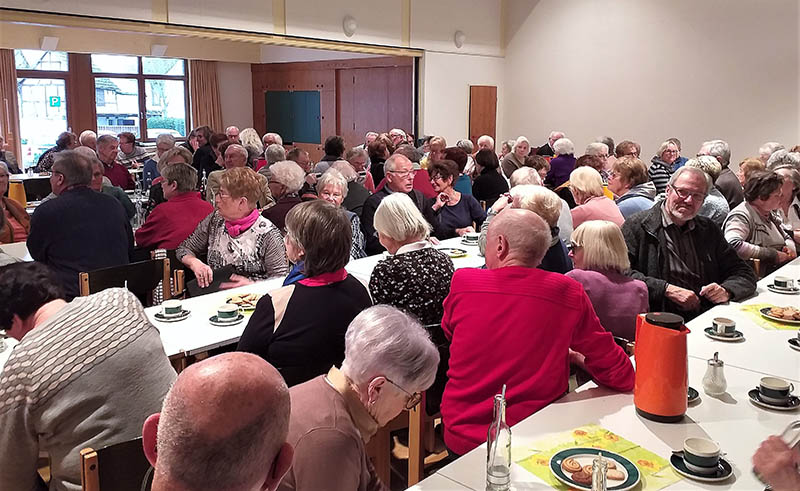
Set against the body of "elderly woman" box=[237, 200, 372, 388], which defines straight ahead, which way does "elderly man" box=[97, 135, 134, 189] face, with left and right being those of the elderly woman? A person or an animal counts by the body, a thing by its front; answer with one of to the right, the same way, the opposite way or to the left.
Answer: the opposite way

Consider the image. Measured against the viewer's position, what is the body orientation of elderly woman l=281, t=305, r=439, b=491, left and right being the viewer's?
facing to the right of the viewer

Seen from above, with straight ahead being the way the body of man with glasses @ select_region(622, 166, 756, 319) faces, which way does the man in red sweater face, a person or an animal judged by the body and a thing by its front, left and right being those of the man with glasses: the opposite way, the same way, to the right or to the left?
the opposite way

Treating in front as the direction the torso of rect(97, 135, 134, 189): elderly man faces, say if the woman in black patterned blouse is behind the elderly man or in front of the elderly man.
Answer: in front

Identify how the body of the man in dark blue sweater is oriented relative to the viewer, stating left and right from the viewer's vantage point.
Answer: facing away from the viewer

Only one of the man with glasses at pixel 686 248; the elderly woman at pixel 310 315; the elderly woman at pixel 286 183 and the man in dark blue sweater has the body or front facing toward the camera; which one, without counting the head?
the man with glasses

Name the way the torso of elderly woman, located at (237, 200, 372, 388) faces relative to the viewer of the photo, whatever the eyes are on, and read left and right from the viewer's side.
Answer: facing away from the viewer and to the left of the viewer

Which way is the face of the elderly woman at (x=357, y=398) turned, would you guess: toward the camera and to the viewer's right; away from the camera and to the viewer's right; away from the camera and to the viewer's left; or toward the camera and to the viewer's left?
away from the camera and to the viewer's right

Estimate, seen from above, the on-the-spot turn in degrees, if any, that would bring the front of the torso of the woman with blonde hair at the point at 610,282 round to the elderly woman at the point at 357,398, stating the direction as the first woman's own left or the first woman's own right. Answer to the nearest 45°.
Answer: approximately 135° to the first woman's own left

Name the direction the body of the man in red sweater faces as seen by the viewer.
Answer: away from the camera

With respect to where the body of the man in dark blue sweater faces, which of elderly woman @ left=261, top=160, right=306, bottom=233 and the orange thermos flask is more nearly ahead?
the elderly woman

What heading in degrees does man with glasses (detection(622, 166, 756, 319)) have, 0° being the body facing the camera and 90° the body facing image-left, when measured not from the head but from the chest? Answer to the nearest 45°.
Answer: approximately 0°

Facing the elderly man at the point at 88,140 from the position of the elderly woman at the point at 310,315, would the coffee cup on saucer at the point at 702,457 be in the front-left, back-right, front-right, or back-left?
back-right

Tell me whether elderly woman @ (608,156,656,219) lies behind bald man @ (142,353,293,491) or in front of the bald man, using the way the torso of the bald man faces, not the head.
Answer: in front
